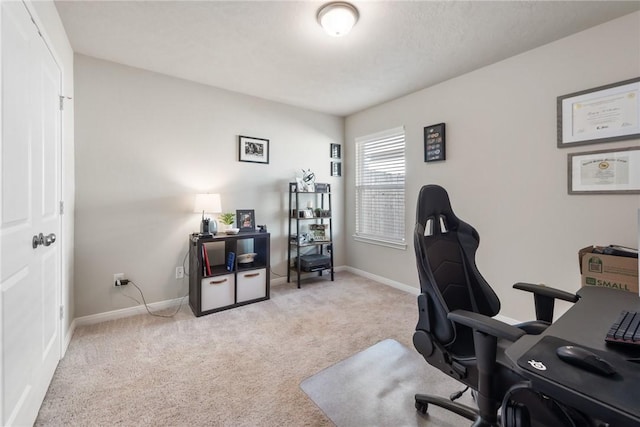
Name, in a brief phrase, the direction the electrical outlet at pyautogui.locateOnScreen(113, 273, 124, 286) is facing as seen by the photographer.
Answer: facing the viewer

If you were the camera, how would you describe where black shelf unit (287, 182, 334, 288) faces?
facing the viewer and to the right of the viewer

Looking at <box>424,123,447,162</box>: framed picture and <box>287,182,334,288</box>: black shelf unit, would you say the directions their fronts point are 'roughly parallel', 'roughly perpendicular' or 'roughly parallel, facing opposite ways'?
roughly perpendicular

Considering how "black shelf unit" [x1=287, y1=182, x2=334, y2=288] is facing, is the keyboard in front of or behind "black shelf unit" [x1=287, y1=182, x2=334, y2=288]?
in front

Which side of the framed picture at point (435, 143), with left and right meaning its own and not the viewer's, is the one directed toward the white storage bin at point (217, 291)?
front

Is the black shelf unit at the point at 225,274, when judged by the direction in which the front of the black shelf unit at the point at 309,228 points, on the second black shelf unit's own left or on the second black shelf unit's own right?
on the second black shelf unit's own right

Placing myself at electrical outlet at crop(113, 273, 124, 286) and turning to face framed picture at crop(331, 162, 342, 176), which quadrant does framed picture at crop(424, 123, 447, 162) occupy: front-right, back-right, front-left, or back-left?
front-right

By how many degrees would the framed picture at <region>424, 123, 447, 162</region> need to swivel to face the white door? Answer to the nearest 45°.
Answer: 0° — it already faces it
